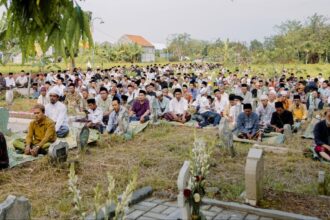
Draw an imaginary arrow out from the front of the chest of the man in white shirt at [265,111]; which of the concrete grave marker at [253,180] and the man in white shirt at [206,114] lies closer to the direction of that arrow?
the concrete grave marker

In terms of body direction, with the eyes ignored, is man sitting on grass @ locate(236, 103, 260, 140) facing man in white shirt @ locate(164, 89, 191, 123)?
no

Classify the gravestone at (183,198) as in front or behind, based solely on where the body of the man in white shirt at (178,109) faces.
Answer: in front

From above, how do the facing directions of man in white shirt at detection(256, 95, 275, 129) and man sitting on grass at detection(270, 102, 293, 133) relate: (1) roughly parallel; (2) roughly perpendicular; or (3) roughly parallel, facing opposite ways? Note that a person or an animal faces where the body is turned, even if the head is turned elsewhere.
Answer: roughly parallel

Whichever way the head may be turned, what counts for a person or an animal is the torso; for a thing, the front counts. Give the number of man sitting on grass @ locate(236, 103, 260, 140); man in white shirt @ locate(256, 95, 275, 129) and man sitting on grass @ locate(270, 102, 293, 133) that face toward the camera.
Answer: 3

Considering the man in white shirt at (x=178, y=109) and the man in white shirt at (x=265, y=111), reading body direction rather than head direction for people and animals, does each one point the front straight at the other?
no

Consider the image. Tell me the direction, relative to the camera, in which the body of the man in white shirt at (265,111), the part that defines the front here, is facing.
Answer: toward the camera

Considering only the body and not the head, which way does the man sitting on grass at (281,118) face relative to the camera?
toward the camera

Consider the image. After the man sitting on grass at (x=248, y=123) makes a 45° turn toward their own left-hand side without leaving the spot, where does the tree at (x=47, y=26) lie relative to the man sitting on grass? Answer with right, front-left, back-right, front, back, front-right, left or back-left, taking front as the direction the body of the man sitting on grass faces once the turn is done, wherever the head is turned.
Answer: front-right

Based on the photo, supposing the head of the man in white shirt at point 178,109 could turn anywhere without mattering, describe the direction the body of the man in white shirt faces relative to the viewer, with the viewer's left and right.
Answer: facing the viewer

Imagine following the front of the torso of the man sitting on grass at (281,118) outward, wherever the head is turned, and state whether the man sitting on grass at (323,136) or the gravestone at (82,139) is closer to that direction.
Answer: the man sitting on grass

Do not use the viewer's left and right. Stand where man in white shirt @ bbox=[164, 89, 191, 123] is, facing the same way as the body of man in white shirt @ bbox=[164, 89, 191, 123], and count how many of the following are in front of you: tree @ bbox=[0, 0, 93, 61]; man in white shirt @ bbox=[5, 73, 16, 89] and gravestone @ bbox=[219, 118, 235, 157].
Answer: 2

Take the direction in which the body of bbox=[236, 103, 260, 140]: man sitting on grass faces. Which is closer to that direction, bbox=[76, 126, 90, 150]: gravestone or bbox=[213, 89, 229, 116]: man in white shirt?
the gravestone

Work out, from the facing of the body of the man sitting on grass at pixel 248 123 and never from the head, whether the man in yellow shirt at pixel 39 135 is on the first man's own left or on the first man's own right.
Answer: on the first man's own right

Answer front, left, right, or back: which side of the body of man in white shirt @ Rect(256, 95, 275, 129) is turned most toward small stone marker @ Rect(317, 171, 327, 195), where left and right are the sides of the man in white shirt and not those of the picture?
front

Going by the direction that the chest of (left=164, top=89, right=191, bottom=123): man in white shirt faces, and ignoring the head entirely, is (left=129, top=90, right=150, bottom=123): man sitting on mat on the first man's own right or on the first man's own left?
on the first man's own right

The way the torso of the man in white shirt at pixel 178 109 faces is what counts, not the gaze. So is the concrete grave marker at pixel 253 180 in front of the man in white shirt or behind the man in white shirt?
in front

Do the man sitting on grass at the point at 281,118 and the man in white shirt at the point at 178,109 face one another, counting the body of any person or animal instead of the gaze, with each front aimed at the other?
no

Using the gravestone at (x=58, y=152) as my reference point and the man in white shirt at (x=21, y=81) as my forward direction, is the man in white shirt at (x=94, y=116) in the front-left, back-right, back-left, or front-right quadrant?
front-right
